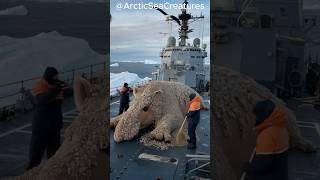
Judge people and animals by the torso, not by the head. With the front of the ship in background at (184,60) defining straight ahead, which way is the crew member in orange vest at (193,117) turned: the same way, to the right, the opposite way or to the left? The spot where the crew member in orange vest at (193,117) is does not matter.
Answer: to the right

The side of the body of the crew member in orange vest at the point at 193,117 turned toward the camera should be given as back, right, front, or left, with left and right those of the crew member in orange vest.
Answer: left

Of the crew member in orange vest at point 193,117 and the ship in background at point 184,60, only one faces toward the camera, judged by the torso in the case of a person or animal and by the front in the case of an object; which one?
the ship in background

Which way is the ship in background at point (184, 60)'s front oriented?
toward the camera

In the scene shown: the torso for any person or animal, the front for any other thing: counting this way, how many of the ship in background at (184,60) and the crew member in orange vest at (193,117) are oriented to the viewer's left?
1
